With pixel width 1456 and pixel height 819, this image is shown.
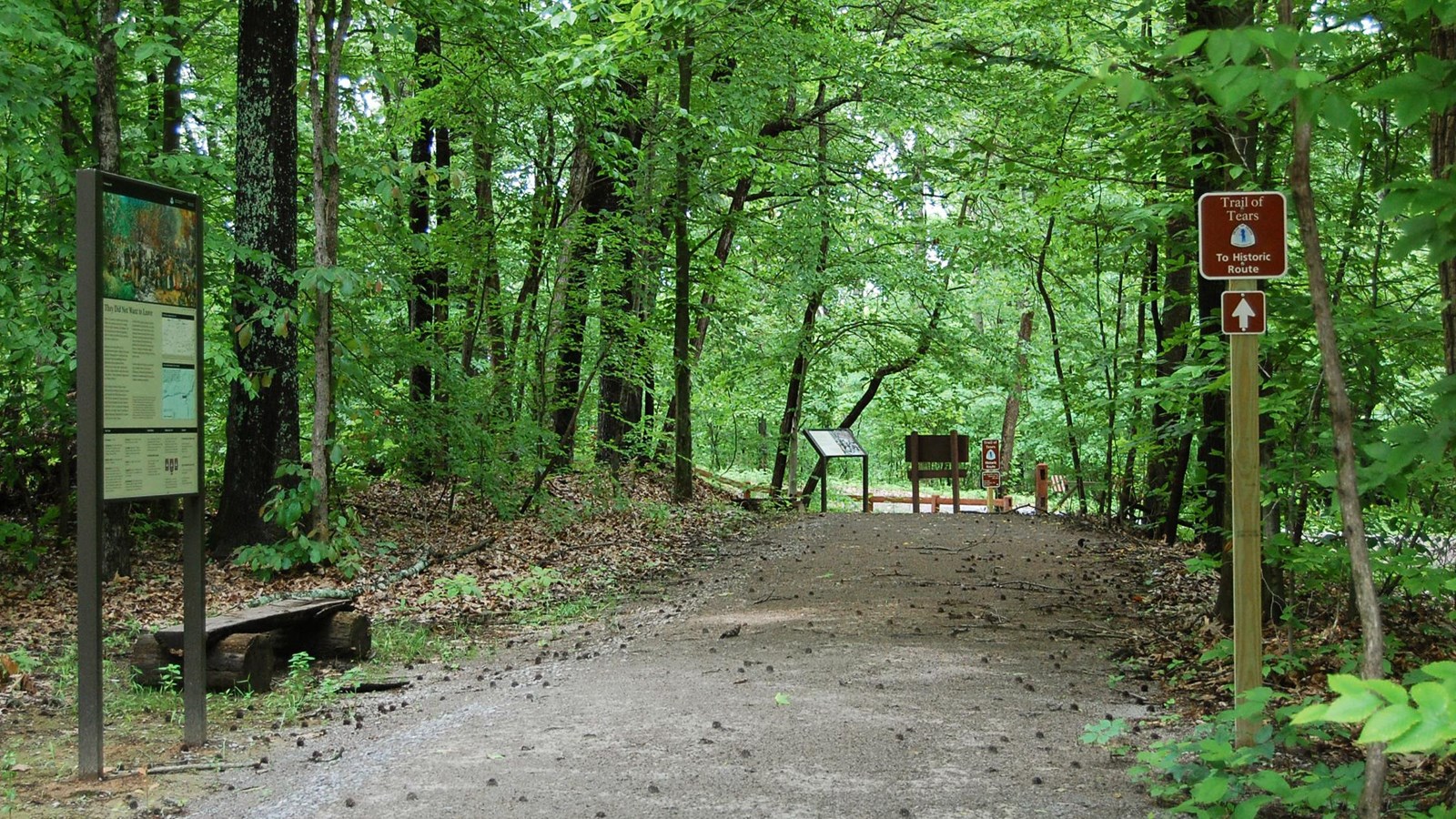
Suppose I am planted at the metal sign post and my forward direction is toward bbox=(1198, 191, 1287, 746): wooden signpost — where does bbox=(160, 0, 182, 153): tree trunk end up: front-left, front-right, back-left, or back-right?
back-left

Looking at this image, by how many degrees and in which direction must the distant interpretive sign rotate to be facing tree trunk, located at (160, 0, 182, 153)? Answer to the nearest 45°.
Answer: approximately 90° to its right

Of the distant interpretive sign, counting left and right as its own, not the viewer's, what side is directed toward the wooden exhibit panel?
left

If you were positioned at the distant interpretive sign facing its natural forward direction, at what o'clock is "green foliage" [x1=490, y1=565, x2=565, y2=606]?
The green foliage is roughly at 2 o'clock from the distant interpretive sign.

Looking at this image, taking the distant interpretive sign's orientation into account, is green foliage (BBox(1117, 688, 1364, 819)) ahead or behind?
ahead

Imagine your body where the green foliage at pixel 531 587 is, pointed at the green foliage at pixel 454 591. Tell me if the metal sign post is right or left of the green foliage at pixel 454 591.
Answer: left

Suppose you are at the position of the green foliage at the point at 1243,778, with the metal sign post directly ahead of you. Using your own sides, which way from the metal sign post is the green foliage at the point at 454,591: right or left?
right
